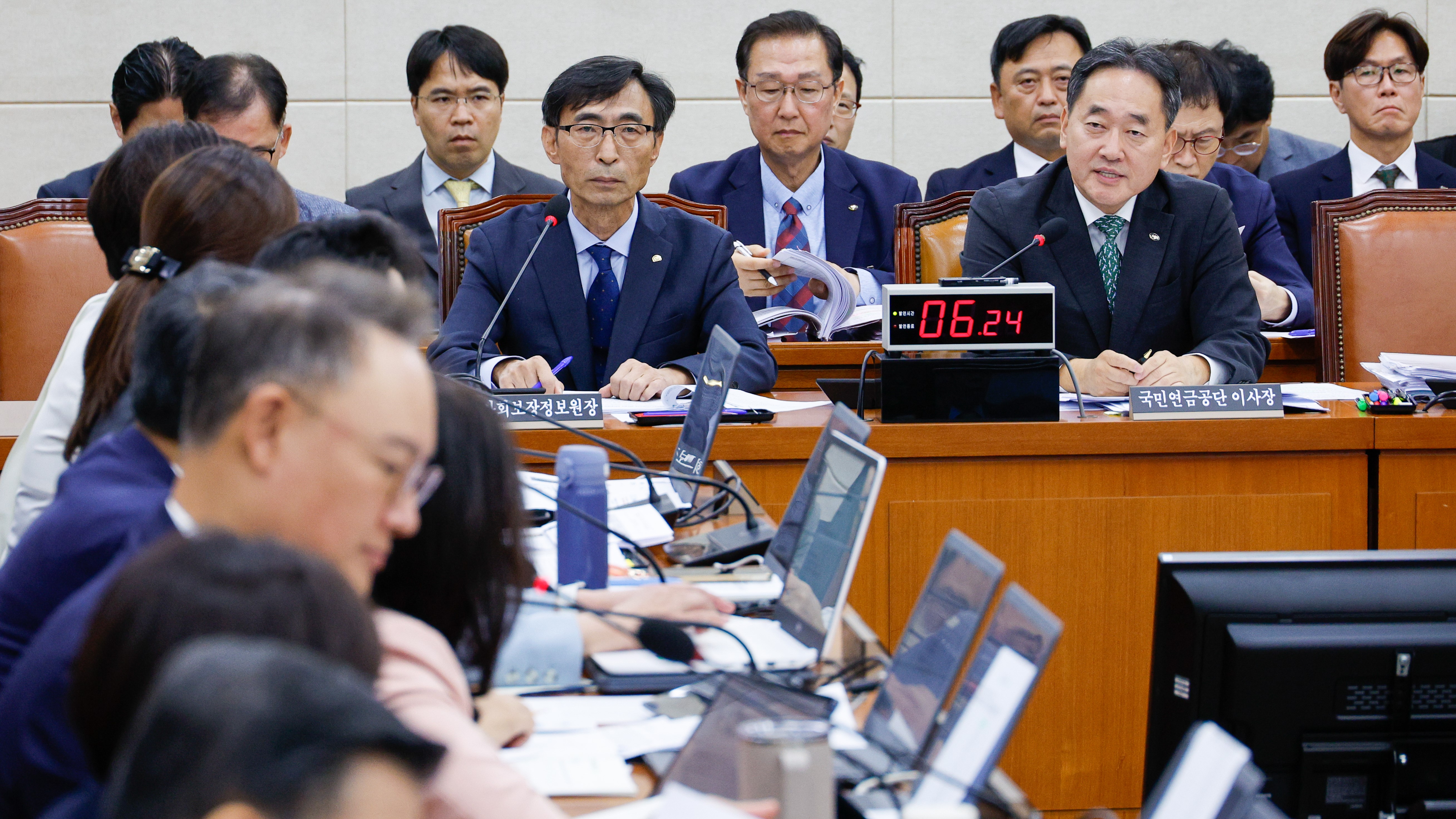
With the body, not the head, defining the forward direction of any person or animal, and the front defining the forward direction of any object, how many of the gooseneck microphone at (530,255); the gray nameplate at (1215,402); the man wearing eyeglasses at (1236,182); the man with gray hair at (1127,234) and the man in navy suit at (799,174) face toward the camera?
4

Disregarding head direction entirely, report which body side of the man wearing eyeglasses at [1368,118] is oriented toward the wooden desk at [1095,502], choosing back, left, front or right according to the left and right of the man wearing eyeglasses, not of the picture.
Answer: front

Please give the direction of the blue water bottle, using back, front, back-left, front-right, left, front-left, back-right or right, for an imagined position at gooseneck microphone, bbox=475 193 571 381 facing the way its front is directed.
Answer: back-right

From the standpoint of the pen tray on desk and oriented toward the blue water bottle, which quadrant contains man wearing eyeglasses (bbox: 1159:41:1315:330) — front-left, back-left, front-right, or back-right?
back-left

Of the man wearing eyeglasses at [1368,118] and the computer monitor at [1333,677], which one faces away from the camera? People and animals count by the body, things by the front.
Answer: the computer monitor

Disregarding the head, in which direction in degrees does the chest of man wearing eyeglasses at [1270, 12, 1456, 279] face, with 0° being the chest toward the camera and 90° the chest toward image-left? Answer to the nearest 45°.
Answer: approximately 0°

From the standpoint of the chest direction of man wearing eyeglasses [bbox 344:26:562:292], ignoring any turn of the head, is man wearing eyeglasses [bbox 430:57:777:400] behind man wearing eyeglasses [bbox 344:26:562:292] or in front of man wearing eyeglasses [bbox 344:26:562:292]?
in front
